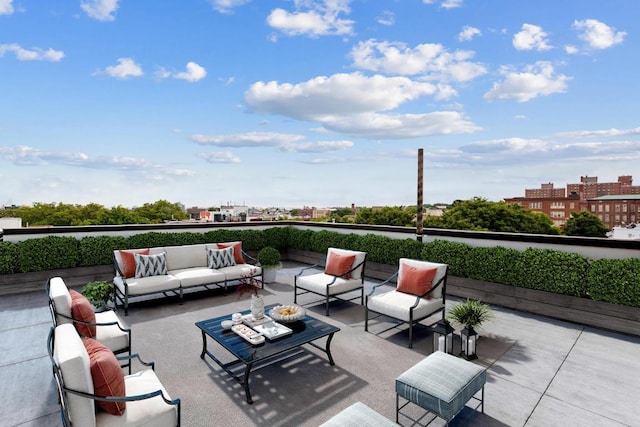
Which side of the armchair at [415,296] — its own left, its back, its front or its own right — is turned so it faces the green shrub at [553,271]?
back

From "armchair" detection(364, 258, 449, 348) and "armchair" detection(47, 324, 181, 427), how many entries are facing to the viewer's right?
1

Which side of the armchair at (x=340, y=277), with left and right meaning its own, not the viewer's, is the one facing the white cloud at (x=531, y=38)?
back

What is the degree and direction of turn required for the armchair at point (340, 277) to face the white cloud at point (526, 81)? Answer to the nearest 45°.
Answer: approximately 180°

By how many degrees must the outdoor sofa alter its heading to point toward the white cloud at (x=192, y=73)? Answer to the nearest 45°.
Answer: approximately 135° to its left

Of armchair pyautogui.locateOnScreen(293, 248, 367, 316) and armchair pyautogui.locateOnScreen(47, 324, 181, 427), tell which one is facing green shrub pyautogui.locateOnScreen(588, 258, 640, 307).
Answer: armchair pyautogui.locateOnScreen(47, 324, 181, 427)

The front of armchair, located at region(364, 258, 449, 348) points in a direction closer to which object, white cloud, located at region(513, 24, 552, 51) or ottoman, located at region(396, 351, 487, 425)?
the ottoman

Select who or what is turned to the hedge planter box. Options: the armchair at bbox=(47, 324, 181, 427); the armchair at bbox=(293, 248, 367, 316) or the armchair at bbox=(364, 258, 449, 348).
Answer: the armchair at bbox=(47, 324, 181, 427)

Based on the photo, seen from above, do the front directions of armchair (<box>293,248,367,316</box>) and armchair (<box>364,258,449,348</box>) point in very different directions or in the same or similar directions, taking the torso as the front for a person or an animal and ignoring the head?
same or similar directions

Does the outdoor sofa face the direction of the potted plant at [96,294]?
no

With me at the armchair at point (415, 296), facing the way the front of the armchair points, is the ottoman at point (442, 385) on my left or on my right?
on my left

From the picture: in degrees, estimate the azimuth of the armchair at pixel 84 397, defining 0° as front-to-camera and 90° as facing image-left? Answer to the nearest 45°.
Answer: approximately 270°

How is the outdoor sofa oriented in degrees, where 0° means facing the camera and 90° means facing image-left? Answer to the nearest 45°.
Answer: approximately 315°

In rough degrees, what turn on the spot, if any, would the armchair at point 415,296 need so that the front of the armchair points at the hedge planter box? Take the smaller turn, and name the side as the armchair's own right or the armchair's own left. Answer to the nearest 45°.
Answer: approximately 180°

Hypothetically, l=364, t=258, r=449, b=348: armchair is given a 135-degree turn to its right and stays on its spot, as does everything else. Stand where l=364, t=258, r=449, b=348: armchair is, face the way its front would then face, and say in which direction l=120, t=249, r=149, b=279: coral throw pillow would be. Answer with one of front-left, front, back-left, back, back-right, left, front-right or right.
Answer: left

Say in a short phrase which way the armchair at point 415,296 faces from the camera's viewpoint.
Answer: facing the viewer and to the left of the viewer

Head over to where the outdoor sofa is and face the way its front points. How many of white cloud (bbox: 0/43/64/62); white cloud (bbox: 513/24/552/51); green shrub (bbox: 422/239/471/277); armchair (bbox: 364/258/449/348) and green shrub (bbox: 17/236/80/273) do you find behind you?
2
